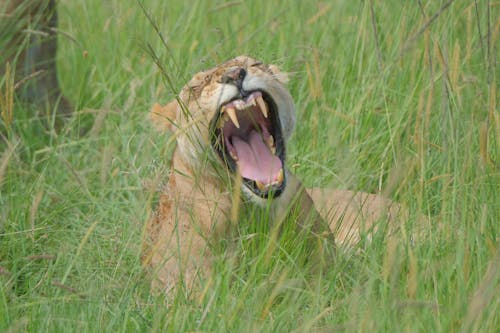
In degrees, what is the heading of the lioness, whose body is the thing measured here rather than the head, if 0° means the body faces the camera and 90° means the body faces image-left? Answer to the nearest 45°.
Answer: approximately 0°
